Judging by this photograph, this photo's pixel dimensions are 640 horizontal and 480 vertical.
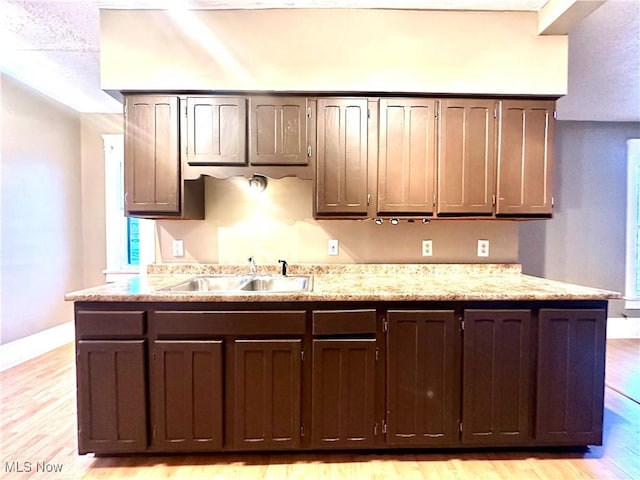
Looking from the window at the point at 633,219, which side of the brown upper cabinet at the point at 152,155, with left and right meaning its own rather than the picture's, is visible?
left

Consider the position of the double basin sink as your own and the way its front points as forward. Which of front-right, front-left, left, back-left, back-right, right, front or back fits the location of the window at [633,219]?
left

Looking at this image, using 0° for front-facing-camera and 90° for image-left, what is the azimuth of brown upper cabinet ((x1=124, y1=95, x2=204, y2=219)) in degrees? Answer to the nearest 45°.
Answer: approximately 0°

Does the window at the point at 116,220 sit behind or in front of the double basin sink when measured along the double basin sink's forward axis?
behind

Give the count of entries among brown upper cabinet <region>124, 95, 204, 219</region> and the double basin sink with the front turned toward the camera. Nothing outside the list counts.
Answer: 2
